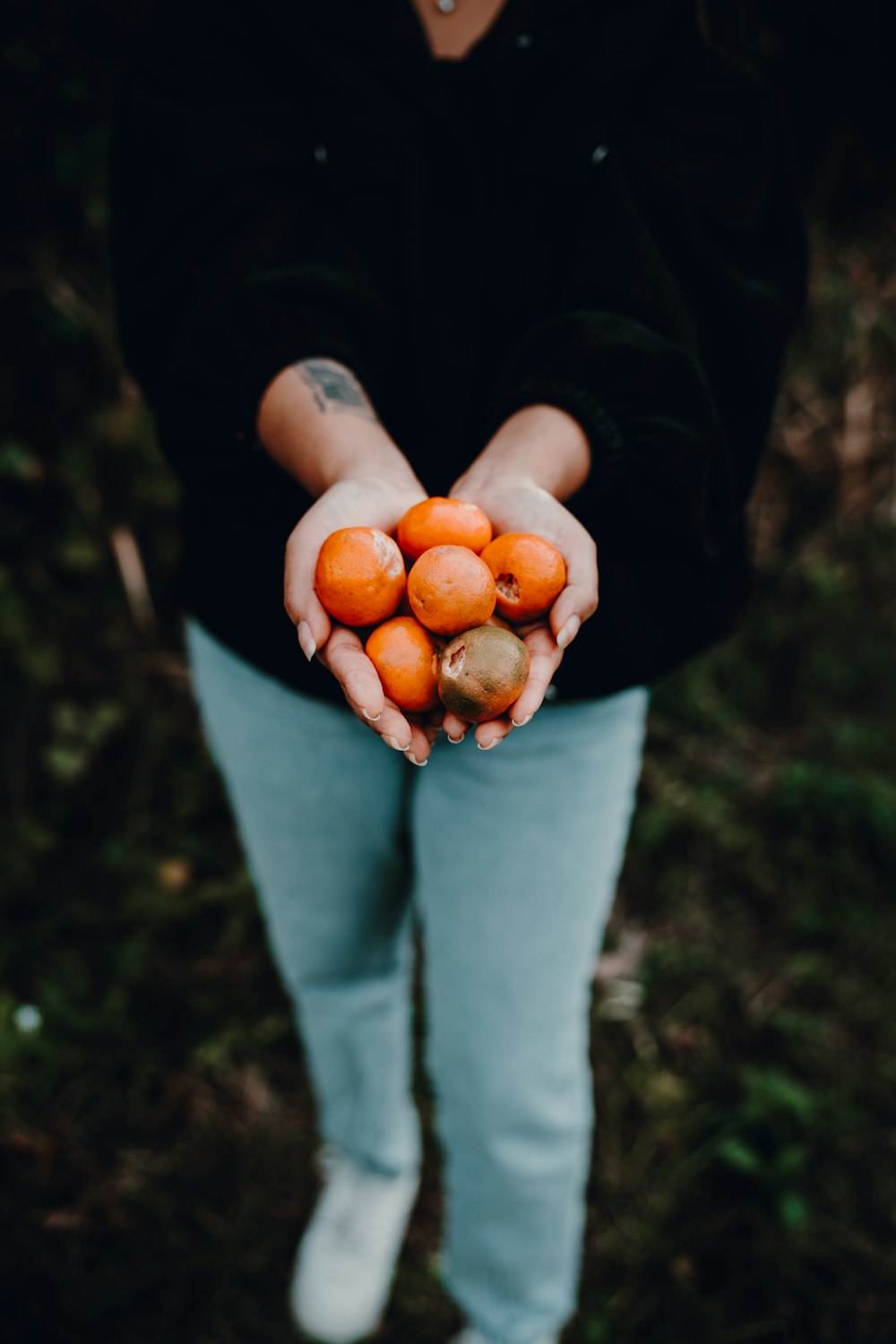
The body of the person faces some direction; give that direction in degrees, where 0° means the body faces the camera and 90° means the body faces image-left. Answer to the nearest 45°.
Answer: approximately 0°
